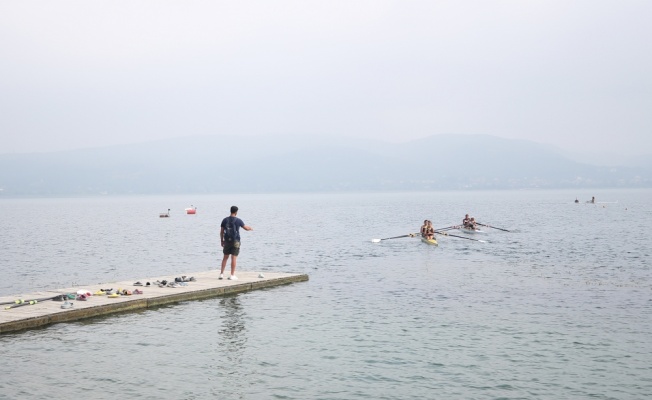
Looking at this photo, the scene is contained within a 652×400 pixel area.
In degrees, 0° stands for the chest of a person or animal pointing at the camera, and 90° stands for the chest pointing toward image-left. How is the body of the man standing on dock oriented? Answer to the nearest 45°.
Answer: approximately 225°
